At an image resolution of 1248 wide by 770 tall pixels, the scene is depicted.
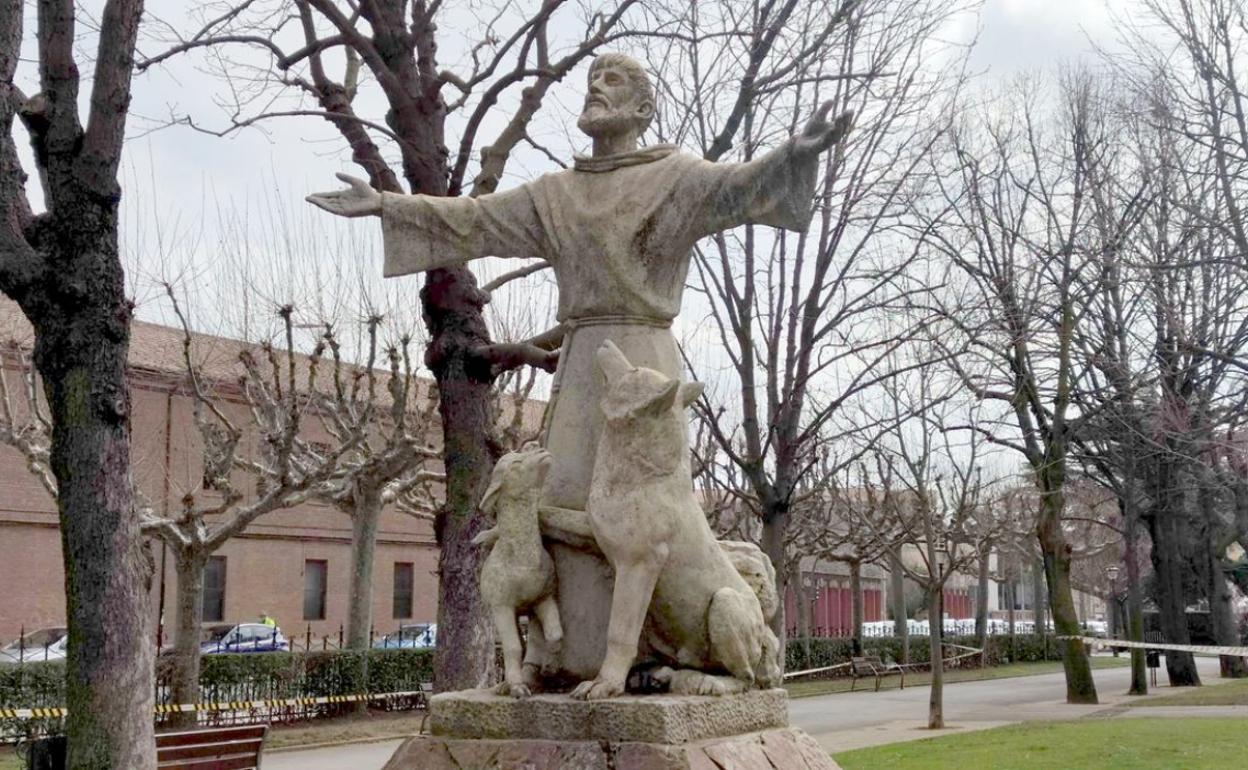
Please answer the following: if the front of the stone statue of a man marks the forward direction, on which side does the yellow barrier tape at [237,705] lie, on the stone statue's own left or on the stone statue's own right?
on the stone statue's own right

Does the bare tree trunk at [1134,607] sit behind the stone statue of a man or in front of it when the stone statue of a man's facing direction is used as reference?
behind

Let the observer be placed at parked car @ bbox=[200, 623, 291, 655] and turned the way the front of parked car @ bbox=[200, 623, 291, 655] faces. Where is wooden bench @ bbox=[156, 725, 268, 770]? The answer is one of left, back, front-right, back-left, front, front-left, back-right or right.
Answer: left

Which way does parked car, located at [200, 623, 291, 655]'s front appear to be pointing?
to the viewer's left

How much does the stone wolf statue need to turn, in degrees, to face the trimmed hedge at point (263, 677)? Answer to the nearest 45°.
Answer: approximately 90° to its right
